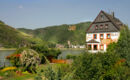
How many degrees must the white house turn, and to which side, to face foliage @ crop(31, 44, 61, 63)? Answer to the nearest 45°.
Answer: approximately 45° to its right

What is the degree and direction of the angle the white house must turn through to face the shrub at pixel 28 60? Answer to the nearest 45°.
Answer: approximately 45° to its right

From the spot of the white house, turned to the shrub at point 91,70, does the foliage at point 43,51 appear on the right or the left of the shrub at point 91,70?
right

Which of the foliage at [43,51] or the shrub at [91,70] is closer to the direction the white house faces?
the shrub

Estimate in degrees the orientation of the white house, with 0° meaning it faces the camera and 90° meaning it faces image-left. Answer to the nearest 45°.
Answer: approximately 0°

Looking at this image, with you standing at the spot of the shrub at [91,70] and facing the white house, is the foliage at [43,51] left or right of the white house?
left

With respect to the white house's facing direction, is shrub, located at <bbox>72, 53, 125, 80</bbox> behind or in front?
in front

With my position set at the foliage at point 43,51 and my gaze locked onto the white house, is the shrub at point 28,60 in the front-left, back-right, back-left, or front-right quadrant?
back-right
